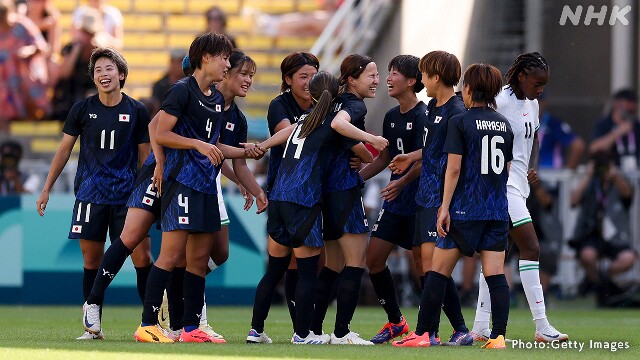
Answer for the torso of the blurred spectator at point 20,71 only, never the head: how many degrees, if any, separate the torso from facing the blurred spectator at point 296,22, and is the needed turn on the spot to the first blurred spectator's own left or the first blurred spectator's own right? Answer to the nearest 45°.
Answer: approximately 90° to the first blurred spectator's own left

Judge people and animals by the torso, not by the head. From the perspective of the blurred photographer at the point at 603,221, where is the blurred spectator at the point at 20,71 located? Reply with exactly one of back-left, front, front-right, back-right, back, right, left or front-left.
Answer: right

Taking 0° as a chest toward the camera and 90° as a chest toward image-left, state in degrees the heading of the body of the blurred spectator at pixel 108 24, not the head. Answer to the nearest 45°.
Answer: approximately 0°

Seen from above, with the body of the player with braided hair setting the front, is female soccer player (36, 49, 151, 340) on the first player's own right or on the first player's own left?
on the first player's own right

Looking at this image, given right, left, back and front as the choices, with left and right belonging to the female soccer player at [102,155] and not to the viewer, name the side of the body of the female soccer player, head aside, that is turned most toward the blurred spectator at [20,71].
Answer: back

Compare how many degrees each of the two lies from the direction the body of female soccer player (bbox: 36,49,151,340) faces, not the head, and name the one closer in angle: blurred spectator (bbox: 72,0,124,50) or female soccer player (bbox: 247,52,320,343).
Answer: the female soccer player

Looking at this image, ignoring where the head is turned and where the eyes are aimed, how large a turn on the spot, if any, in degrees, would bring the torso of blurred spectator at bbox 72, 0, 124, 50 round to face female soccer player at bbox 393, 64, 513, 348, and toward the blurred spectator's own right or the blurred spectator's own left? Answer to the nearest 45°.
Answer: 0° — they already face them
